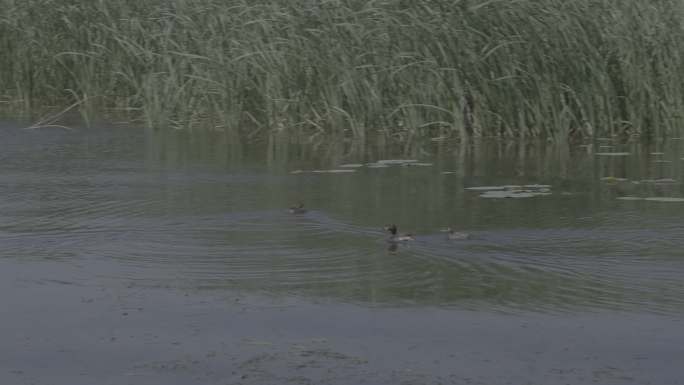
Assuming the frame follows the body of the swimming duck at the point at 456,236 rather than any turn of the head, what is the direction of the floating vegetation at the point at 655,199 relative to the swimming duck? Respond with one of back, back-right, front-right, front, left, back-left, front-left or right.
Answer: back-right

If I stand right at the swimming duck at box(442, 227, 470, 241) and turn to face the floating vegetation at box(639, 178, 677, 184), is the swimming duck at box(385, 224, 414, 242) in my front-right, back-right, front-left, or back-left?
back-left

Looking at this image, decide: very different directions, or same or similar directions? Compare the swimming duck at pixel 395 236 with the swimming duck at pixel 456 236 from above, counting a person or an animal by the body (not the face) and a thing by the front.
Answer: same or similar directions

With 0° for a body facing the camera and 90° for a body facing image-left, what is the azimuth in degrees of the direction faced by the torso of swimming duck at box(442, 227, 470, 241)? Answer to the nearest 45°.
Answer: approximately 90°

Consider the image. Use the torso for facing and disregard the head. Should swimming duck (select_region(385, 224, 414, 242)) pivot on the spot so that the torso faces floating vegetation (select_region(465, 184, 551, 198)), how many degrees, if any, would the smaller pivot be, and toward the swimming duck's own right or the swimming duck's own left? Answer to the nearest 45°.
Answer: approximately 135° to the swimming duck's own right

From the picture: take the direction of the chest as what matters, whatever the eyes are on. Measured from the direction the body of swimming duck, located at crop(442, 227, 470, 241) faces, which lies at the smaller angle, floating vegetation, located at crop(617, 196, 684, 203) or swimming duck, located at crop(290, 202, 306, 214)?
the swimming duck

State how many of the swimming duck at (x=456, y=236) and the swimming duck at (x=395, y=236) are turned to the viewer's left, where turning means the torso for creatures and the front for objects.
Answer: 2

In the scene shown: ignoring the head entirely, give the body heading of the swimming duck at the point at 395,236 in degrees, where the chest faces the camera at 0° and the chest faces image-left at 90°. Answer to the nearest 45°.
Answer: approximately 90°

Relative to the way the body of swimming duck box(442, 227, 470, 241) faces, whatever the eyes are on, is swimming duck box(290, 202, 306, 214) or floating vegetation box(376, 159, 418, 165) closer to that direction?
the swimming duck

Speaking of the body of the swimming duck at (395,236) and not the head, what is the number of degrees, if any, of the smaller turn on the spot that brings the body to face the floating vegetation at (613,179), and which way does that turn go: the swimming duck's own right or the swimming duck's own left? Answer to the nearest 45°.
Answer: approximately 135° to the swimming duck's own right

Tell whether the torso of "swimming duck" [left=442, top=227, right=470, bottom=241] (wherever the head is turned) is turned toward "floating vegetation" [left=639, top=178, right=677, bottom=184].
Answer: no

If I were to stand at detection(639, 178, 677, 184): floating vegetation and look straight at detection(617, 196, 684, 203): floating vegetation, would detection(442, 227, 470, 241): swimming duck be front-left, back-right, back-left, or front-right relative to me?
front-right

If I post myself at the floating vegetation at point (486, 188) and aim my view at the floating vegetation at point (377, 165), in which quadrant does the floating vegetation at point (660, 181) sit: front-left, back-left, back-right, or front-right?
back-right

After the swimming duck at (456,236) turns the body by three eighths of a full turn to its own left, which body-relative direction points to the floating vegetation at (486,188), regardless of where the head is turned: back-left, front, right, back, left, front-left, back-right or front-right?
back-left
